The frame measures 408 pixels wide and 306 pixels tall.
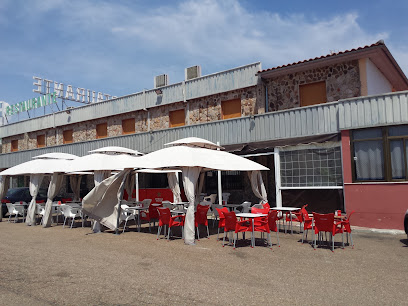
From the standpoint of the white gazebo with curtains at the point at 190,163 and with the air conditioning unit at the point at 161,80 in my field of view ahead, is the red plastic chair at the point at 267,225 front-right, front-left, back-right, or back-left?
back-right

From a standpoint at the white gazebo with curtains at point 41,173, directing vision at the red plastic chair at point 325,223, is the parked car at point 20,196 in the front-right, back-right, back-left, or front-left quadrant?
back-left

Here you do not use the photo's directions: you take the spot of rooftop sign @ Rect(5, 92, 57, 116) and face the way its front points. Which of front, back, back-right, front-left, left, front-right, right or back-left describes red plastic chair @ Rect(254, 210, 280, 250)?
front-left

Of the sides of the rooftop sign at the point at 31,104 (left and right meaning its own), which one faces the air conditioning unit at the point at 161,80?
left

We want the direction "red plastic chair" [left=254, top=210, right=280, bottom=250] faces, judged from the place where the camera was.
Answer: facing away from the viewer and to the left of the viewer

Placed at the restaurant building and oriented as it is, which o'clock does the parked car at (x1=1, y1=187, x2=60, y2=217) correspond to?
The parked car is roughly at 2 o'clock from the restaurant building.

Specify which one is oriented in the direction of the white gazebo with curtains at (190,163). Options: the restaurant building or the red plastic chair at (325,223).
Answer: the restaurant building

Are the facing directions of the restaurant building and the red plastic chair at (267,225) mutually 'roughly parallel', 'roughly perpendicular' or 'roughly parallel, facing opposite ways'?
roughly perpendicular
